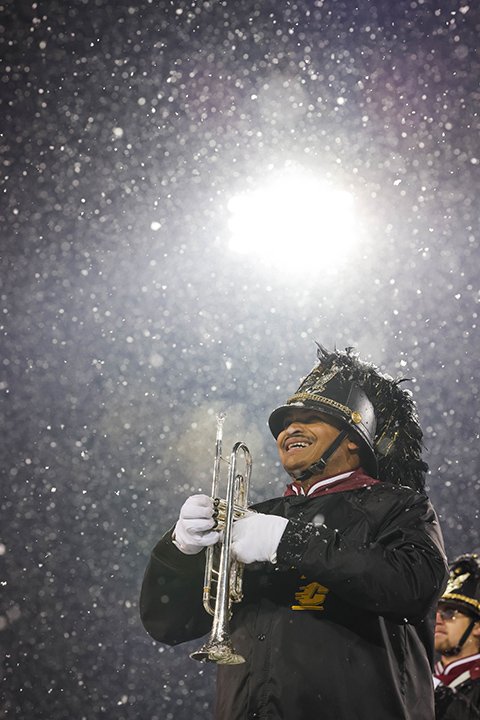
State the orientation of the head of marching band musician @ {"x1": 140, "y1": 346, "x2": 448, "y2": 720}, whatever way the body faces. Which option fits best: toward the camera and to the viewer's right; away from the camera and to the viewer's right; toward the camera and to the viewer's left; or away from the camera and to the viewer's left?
toward the camera and to the viewer's left

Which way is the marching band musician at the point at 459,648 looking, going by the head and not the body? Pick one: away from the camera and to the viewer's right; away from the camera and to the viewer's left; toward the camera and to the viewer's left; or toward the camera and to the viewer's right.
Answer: toward the camera and to the viewer's left

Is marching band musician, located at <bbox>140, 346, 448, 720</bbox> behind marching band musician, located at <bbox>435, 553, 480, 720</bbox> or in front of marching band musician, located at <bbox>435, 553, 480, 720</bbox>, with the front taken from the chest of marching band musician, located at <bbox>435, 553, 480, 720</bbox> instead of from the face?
in front

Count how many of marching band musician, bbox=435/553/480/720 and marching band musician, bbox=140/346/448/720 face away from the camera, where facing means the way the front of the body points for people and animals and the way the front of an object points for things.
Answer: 0

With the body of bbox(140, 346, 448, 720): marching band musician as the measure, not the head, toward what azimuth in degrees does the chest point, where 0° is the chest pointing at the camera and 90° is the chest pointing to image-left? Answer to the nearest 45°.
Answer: approximately 45°

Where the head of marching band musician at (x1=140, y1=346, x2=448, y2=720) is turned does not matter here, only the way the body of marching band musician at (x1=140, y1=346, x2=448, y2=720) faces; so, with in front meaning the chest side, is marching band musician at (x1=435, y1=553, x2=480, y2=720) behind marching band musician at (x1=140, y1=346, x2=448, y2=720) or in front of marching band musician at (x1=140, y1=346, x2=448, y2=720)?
behind

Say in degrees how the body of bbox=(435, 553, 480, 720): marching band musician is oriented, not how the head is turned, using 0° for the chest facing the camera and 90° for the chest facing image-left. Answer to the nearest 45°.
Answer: approximately 45°
